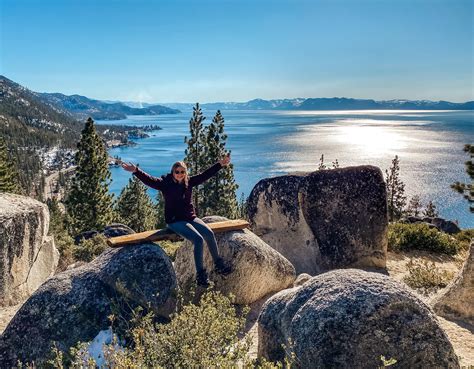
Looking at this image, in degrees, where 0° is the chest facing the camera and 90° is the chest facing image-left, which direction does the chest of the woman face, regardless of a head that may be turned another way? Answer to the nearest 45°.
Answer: approximately 315°

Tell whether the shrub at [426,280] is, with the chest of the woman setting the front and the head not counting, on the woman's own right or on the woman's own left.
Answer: on the woman's own left

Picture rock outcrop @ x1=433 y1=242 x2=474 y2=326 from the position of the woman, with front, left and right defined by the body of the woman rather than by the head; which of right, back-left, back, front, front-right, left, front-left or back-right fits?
front-left

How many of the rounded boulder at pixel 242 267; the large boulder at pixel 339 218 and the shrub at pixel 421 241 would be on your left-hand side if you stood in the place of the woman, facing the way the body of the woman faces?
3

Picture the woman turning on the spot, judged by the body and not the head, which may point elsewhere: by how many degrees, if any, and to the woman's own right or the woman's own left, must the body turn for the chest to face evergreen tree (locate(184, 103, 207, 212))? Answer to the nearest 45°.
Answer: approximately 135° to the woman's own left

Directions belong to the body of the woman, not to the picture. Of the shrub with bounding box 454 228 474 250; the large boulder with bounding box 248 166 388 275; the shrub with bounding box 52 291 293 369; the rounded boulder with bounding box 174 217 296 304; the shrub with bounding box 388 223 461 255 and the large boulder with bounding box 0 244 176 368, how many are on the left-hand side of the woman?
4

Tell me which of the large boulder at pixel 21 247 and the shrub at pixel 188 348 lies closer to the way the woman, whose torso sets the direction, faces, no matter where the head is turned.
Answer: the shrub

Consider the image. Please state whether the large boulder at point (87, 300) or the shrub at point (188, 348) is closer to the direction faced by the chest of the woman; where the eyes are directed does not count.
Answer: the shrub

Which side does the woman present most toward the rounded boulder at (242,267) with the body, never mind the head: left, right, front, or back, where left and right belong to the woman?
left

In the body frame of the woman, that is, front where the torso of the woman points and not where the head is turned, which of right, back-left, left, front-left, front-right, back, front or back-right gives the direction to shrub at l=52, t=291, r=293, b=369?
front-right

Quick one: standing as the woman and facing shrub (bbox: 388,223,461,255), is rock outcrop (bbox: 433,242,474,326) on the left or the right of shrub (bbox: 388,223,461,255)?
right

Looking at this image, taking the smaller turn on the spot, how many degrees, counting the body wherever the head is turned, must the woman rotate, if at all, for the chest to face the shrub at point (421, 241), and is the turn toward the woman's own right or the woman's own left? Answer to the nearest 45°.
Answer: approximately 90° to the woman's own left

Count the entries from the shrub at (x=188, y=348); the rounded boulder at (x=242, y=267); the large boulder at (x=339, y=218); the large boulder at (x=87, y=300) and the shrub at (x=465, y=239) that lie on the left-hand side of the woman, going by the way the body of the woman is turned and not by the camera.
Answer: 3

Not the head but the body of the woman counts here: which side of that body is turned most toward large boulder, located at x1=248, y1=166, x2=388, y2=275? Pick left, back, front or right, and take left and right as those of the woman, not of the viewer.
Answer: left

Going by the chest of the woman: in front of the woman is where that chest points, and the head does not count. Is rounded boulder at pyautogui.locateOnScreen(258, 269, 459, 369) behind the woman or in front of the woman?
in front

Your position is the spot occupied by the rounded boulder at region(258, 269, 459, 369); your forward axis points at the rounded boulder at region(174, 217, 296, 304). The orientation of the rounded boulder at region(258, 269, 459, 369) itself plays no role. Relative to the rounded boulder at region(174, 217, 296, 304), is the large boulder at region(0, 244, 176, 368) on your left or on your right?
left
